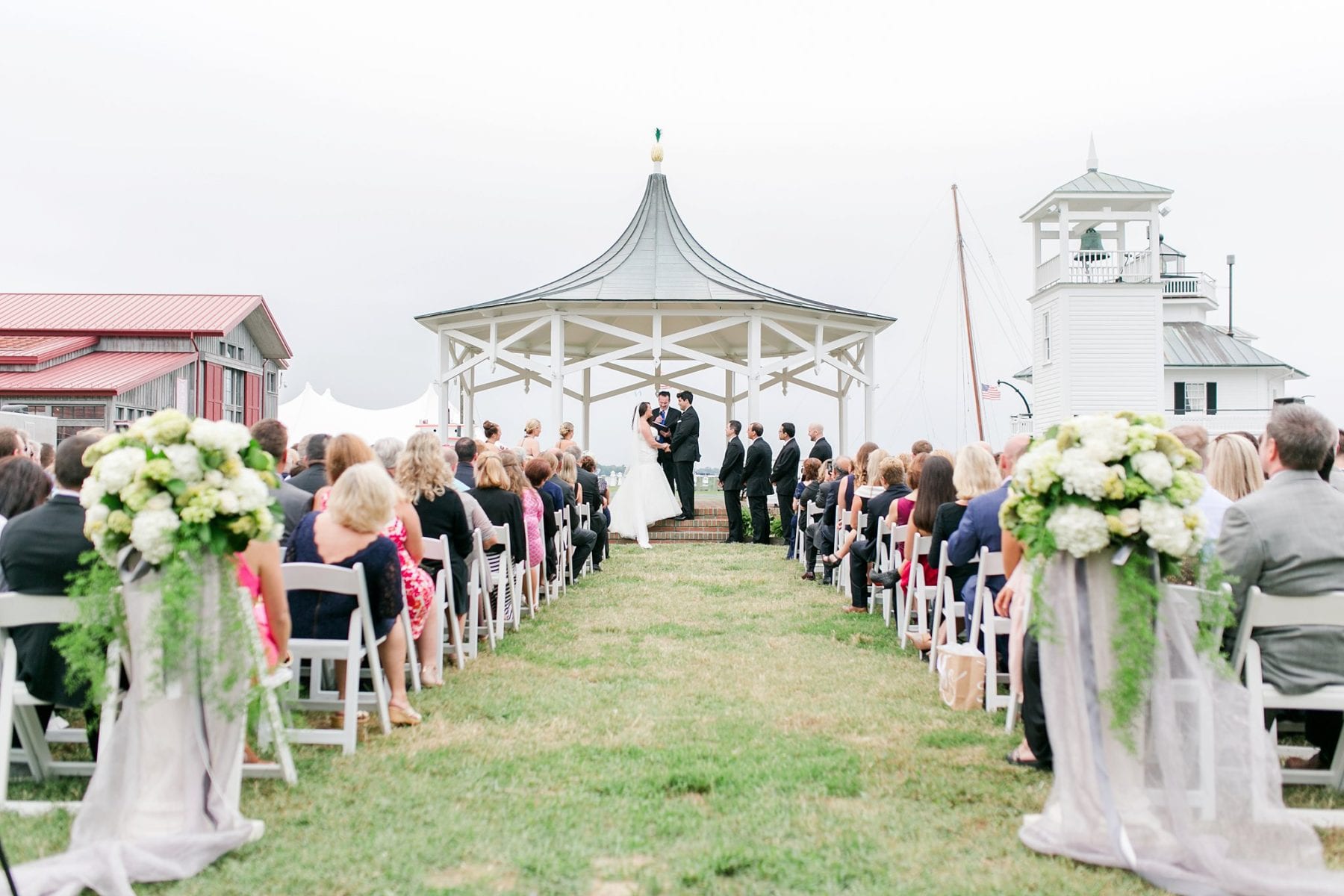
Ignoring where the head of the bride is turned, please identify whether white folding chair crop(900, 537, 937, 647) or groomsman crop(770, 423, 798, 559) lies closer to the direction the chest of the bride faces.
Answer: the groomsman

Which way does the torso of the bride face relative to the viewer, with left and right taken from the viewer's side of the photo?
facing to the right of the viewer

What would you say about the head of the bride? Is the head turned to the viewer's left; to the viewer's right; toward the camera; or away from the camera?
to the viewer's right

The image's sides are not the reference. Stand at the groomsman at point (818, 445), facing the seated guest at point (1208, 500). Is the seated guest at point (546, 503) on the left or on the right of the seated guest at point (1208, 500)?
right

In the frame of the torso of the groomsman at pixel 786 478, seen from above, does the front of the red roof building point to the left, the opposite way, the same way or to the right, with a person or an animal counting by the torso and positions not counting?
the opposite way

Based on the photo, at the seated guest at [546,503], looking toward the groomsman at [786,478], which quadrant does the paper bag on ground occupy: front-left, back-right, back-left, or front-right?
back-right

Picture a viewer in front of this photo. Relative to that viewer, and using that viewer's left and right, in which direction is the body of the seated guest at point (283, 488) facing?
facing away from the viewer and to the right of the viewer

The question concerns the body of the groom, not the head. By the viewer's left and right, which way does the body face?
facing to the left of the viewer

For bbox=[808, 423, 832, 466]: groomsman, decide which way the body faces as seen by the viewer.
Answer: to the viewer's left

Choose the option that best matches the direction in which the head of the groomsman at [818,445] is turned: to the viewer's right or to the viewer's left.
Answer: to the viewer's left

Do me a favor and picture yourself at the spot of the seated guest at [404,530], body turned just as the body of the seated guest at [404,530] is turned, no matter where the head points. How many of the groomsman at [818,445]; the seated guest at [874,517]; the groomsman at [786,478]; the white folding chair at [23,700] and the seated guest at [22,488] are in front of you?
3
